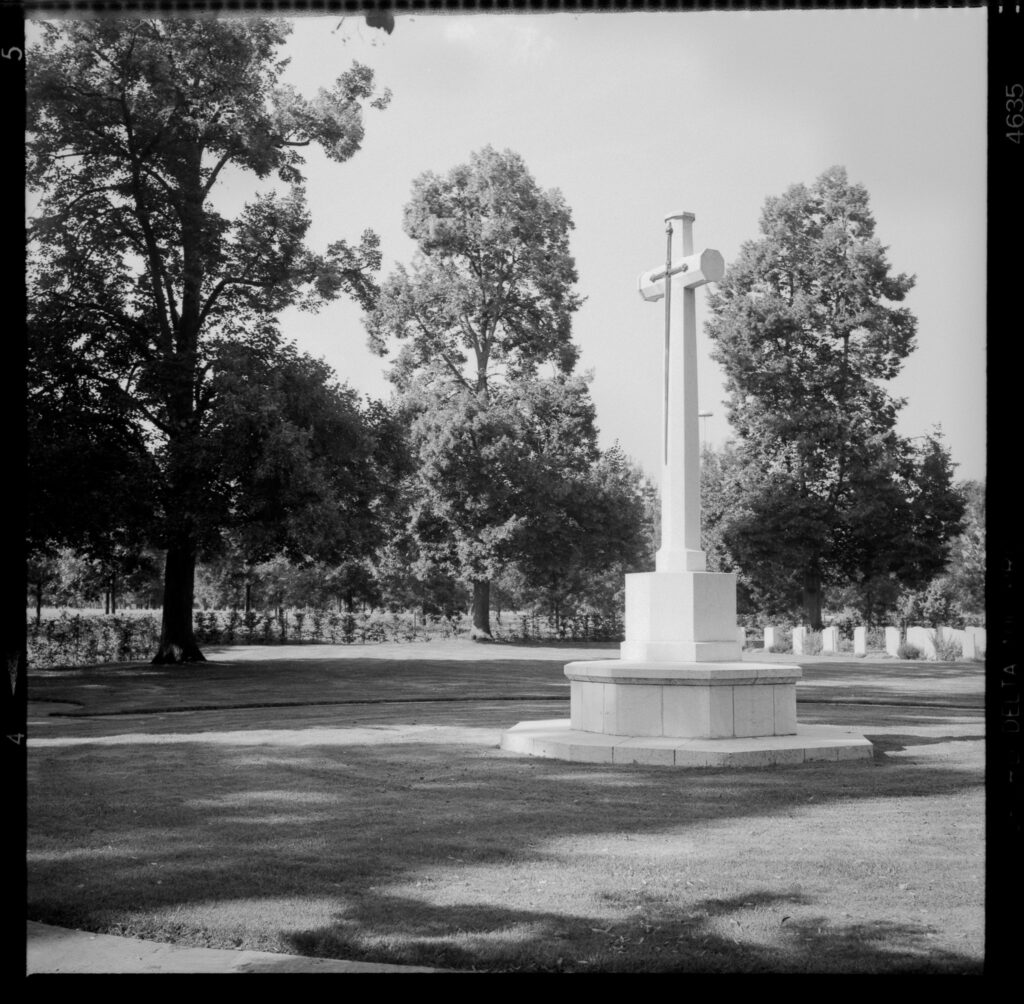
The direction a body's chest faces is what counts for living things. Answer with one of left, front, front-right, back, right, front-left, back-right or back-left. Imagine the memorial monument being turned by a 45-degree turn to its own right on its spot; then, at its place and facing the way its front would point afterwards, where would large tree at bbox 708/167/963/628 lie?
right

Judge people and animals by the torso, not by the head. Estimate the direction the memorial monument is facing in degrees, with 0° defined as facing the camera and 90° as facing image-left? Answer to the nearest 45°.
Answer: approximately 45°

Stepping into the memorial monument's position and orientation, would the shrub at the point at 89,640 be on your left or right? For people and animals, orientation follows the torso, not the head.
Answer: on your right

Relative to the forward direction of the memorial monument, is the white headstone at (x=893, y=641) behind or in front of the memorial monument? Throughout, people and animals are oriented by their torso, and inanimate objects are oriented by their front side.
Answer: behind

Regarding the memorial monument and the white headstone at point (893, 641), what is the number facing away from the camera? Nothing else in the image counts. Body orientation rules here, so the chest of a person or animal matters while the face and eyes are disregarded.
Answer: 0

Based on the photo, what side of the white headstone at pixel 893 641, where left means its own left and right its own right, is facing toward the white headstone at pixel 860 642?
right

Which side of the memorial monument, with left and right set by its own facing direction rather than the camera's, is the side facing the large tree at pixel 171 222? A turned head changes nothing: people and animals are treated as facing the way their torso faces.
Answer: right

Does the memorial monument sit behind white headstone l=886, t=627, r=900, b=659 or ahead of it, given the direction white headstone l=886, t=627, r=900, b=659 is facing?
ahead

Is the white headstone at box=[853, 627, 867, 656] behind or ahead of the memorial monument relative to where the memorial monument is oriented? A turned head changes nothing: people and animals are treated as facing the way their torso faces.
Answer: behind

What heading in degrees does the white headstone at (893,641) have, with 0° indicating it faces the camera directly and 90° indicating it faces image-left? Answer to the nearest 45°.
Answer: approximately 45°
